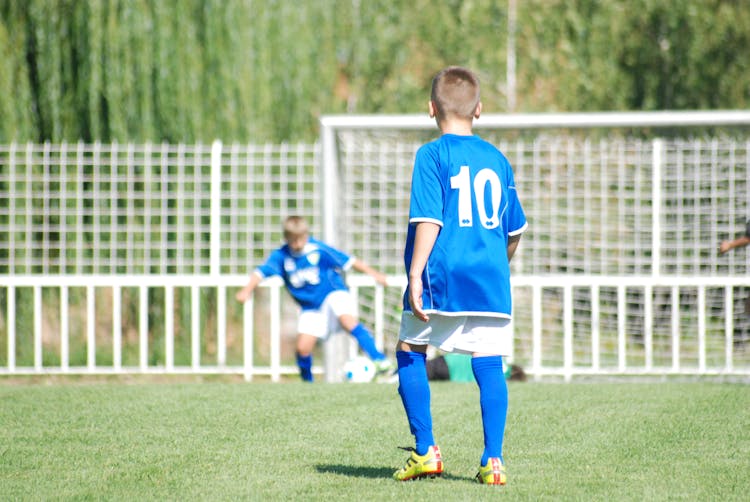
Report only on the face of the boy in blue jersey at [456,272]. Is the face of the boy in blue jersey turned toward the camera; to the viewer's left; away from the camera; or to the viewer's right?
away from the camera

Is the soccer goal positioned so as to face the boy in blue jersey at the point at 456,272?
yes

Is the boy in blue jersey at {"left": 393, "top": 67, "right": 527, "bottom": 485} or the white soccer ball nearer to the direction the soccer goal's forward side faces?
the boy in blue jersey

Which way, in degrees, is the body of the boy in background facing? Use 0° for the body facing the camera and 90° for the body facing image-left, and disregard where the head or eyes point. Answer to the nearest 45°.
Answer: approximately 0°

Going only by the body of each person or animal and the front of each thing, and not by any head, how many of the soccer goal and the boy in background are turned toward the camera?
2

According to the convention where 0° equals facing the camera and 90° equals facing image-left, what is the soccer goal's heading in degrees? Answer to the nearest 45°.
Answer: approximately 0°

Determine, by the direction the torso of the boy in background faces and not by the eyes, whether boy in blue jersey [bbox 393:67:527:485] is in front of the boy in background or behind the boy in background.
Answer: in front

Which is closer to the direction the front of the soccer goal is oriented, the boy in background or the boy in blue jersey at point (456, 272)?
the boy in blue jersey
